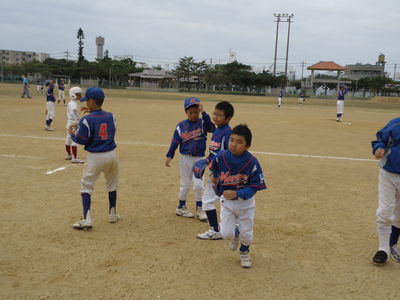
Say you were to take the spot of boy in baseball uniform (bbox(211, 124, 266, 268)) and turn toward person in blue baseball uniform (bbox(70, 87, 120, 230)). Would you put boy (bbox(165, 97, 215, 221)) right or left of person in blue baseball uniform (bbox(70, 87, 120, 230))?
right

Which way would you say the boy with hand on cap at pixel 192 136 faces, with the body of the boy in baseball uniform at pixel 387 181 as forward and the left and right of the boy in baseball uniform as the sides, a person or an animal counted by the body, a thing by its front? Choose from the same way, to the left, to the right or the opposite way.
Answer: to the left

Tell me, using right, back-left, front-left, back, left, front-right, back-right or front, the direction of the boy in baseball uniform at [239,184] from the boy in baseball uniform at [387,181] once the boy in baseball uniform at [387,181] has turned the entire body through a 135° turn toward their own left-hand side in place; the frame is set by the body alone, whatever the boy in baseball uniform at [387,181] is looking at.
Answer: back-right

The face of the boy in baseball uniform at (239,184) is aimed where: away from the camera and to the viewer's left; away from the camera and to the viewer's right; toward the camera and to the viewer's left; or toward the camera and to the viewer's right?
toward the camera and to the viewer's left

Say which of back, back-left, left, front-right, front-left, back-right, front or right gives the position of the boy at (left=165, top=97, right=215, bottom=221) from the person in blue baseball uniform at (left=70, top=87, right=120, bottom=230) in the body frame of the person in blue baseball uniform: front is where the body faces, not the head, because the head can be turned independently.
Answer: back-right

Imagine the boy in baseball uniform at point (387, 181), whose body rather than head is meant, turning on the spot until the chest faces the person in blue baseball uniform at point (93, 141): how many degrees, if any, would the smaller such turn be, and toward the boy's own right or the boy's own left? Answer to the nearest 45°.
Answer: approximately 45° to the boy's own right

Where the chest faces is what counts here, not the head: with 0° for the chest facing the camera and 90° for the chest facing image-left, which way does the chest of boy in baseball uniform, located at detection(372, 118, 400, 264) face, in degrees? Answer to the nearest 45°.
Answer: approximately 45°

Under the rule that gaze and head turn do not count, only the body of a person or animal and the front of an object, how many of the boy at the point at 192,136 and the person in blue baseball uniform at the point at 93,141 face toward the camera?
1

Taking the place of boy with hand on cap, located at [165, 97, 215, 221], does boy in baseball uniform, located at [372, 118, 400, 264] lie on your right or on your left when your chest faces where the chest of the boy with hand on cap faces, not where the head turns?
on your left

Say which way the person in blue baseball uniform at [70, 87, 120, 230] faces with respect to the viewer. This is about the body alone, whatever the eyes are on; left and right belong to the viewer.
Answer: facing away from the viewer and to the left of the viewer

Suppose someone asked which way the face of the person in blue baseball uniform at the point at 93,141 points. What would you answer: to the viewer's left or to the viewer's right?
to the viewer's left
